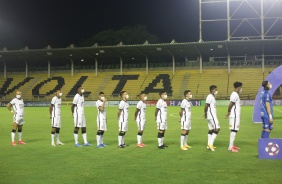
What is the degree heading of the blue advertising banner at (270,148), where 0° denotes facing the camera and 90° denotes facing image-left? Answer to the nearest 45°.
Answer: approximately 0°

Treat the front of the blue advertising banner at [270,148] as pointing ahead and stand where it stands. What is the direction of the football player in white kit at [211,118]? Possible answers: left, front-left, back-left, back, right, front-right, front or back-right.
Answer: back-right

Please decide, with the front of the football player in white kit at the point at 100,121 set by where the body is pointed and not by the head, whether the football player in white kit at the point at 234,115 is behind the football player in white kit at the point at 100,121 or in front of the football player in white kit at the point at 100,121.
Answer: in front

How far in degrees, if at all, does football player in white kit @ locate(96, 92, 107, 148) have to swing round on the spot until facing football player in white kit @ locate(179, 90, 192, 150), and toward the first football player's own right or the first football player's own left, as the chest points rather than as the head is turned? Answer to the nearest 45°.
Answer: approximately 45° to the first football player's own left

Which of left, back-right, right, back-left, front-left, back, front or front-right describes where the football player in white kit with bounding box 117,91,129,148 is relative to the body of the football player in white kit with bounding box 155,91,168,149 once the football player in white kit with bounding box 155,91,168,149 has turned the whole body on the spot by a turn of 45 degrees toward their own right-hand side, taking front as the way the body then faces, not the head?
right

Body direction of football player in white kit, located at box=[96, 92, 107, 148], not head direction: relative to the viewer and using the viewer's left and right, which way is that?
facing the viewer and to the right of the viewer
